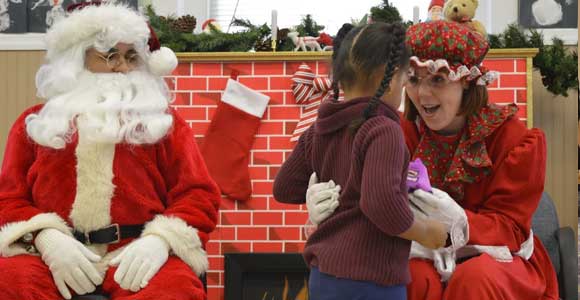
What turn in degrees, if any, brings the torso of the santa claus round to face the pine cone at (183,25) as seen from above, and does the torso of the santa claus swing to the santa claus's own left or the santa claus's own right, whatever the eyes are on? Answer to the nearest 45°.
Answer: approximately 180°

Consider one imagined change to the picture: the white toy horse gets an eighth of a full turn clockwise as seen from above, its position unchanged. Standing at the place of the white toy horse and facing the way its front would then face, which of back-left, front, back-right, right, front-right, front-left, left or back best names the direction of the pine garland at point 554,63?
back-right

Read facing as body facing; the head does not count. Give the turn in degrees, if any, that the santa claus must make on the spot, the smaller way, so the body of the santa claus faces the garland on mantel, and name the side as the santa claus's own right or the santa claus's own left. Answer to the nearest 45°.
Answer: approximately 135° to the santa claus's own left

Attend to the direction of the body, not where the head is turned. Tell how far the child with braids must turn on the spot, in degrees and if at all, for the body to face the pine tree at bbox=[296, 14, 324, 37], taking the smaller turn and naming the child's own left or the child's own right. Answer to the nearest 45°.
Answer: approximately 45° to the child's own left

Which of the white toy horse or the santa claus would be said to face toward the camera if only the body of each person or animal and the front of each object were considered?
the santa claus

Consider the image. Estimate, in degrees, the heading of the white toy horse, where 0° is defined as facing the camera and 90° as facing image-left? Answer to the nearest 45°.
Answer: approximately 90°

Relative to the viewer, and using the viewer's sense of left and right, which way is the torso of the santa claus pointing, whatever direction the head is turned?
facing the viewer

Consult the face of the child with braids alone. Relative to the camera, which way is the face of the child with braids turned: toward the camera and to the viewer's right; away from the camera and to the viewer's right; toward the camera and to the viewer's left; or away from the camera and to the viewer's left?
away from the camera and to the viewer's right

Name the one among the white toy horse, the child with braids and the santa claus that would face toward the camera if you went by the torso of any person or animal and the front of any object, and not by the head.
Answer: the santa claus

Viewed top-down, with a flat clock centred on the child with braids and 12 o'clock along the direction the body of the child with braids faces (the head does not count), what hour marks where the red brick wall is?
The red brick wall is roughly at 10 o'clock from the child with braids.

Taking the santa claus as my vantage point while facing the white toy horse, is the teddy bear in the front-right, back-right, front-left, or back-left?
front-right

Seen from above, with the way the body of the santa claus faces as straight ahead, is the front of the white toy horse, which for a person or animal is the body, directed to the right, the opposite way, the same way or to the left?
to the right

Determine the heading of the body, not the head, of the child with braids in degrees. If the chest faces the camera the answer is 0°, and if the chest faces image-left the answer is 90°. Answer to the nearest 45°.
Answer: approximately 225°
